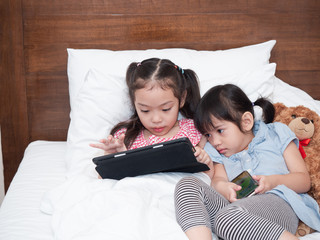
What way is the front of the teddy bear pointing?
toward the camera

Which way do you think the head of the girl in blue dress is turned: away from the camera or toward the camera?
toward the camera

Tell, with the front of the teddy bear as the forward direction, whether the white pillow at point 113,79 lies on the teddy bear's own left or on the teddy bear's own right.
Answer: on the teddy bear's own right

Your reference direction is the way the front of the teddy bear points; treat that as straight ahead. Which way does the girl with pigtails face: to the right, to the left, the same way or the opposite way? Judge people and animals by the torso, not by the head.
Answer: the same way

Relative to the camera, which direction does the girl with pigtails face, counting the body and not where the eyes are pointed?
toward the camera

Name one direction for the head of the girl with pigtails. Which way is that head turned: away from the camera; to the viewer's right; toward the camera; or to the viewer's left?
toward the camera

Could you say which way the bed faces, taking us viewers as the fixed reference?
facing the viewer
